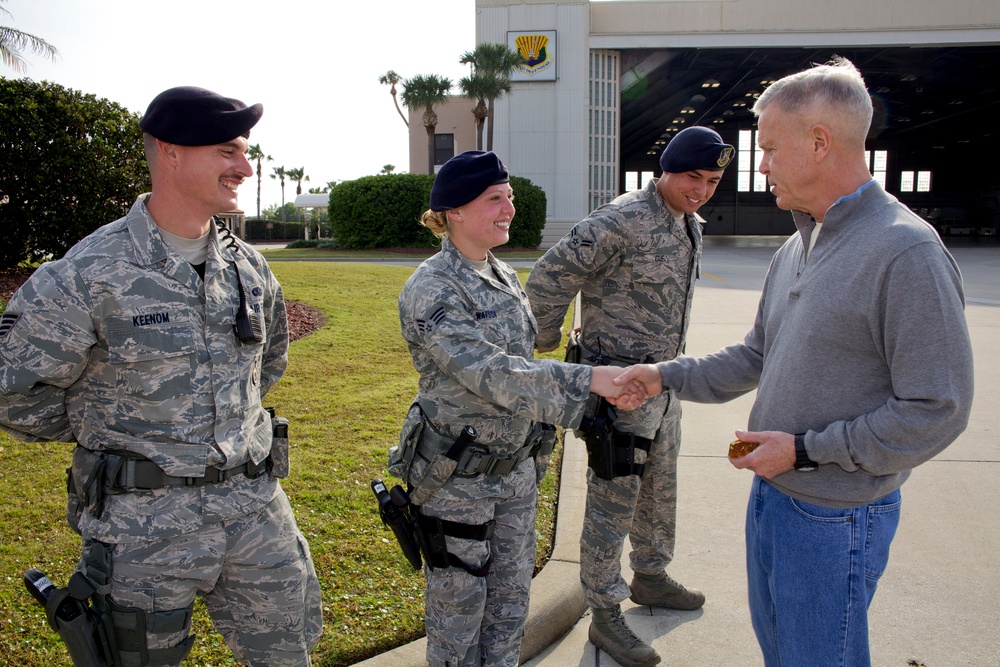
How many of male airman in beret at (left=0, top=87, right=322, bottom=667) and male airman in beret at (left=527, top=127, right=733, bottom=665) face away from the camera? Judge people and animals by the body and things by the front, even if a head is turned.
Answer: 0

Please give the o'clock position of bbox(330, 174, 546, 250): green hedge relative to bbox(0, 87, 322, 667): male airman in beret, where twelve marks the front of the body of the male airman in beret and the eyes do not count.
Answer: The green hedge is roughly at 8 o'clock from the male airman in beret.

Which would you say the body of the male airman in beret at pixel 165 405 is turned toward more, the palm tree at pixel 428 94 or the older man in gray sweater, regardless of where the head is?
the older man in gray sweater

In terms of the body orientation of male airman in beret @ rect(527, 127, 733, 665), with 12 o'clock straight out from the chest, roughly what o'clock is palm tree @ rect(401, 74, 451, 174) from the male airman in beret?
The palm tree is roughly at 7 o'clock from the male airman in beret.

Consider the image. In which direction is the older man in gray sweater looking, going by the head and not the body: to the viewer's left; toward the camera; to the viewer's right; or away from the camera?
to the viewer's left

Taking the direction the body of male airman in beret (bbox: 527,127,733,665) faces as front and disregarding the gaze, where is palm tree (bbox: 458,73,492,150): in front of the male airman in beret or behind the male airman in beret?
behind

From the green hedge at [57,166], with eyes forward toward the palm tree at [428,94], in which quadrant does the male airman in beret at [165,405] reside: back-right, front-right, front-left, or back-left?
back-right

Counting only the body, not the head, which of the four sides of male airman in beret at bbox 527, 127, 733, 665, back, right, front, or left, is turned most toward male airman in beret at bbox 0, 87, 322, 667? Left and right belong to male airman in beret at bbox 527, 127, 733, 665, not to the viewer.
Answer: right

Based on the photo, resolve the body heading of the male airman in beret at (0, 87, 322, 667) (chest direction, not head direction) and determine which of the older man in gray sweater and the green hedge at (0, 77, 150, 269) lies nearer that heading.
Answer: the older man in gray sweater

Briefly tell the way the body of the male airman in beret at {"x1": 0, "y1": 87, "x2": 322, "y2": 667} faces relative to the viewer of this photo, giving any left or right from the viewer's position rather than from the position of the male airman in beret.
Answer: facing the viewer and to the right of the viewer
